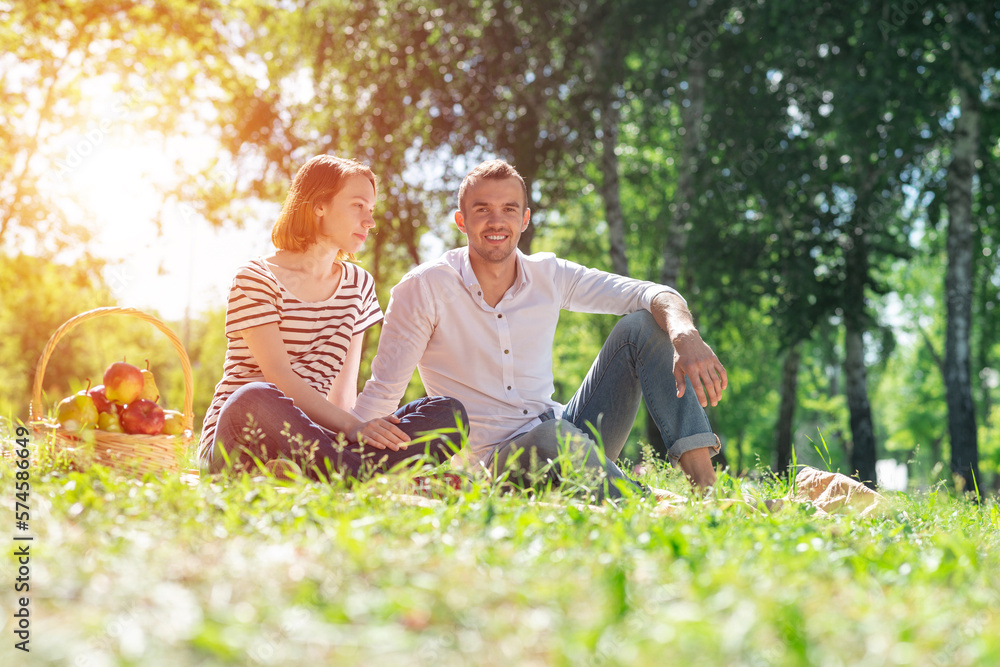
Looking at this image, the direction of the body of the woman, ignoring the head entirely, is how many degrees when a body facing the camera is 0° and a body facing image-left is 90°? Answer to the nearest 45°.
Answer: approximately 315°

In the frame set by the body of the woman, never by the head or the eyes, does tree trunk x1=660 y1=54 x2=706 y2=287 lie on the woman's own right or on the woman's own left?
on the woman's own left

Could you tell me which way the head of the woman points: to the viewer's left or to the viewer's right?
to the viewer's right

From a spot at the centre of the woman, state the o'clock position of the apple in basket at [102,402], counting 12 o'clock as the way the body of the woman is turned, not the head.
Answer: The apple in basket is roughly at 5 o'clock from the woman.

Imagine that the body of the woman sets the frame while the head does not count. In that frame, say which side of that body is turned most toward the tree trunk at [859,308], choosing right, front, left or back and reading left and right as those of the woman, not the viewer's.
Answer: left

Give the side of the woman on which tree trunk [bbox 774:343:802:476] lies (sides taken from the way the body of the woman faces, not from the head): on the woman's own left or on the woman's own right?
on the woman's own left
